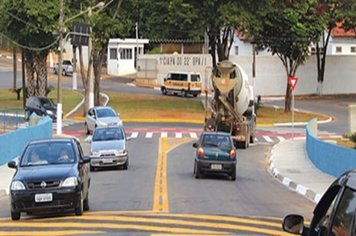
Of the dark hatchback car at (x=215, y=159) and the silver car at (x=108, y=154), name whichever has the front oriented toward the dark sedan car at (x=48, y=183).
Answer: the silver car

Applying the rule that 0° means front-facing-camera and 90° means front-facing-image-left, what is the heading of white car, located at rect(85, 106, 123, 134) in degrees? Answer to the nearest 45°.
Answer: approximately 315°

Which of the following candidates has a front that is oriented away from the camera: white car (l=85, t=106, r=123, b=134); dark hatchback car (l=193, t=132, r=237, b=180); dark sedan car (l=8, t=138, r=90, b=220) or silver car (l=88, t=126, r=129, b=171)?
dark hatchback car (l=193, t=132, r=237, b=180)

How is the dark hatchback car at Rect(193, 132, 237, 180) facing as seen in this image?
away from the camera

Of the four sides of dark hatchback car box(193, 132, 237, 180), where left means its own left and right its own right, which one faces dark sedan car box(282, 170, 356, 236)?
back

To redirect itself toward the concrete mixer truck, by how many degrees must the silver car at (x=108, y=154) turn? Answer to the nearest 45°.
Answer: approximately 135° to its left

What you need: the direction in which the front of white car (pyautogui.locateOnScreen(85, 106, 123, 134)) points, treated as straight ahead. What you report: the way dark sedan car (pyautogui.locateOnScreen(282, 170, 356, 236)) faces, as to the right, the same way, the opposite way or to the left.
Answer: the opposite way
